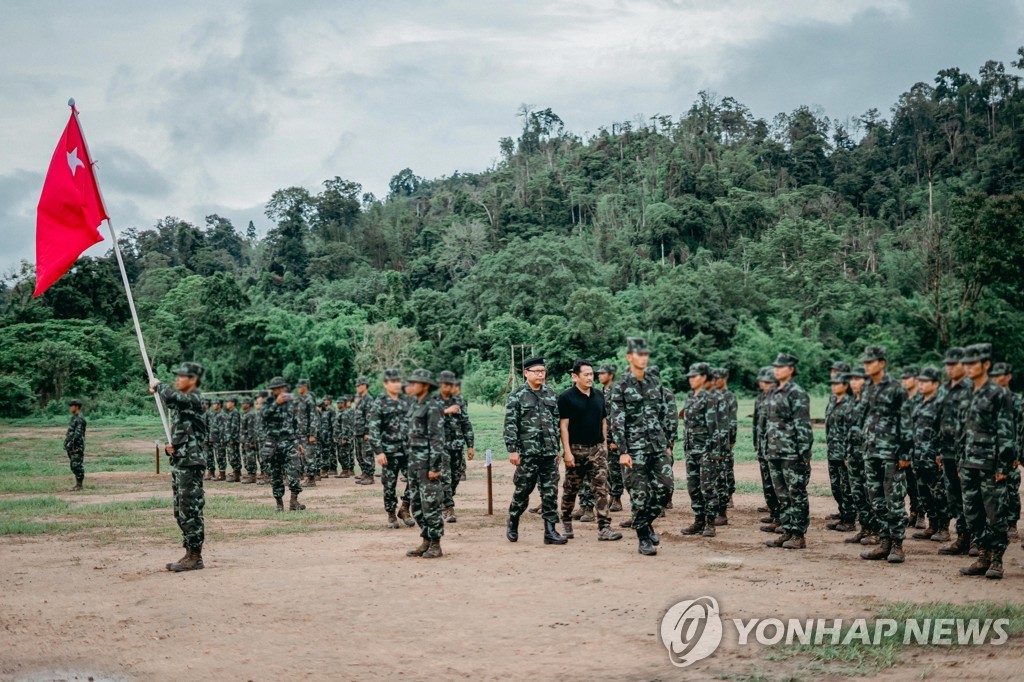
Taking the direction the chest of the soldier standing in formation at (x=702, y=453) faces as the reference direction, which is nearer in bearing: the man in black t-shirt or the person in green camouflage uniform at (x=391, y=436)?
the man in black t-shirt

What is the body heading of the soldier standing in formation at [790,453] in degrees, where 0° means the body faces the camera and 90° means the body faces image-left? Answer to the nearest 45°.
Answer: approximately 45°

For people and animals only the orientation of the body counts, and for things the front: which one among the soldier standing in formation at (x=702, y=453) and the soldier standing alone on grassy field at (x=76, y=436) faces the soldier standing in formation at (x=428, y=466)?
the soldier standing in formation at (x=702, y=453)

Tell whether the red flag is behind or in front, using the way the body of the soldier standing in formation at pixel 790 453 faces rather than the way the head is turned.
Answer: in front

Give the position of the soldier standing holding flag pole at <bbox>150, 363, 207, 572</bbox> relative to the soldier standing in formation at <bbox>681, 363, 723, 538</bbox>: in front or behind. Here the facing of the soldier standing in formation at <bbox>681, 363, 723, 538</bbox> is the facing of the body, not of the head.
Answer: in front

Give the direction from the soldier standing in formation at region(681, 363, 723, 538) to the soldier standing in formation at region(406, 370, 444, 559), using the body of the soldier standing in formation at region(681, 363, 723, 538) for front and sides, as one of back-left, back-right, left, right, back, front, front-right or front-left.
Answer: front
